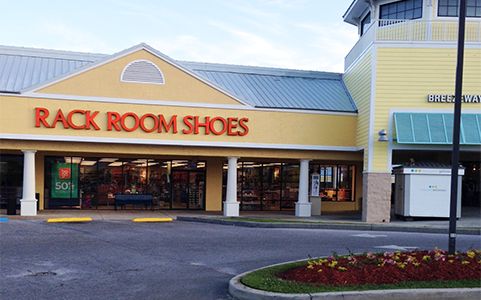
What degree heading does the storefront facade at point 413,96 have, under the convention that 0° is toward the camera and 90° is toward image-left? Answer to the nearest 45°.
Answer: approximately 0°

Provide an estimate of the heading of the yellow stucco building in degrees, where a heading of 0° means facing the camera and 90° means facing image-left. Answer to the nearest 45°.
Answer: approximately 0°
